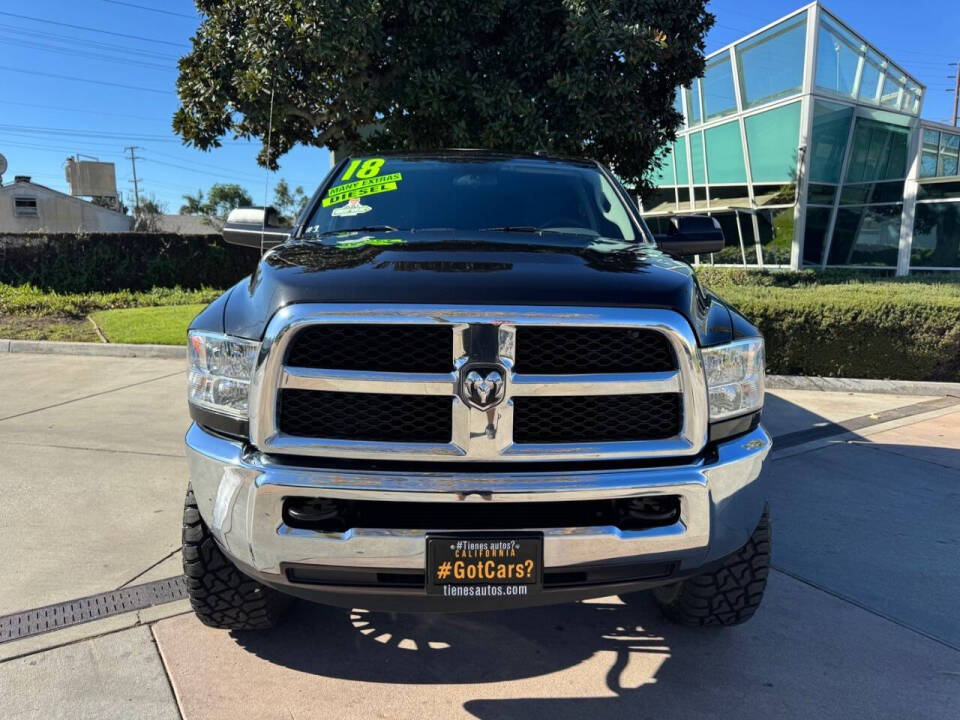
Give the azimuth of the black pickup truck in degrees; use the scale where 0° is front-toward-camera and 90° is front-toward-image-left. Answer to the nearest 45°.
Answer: approximately 0°

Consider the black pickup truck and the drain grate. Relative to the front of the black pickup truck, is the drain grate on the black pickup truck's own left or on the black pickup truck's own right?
on the black pickup truck's own right

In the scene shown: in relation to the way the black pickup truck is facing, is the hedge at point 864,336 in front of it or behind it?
behind

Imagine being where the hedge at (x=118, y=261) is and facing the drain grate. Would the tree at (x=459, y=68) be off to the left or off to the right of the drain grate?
left

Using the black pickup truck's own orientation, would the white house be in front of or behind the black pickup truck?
behind

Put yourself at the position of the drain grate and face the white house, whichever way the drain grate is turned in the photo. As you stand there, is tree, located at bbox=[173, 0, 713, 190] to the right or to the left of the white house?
right

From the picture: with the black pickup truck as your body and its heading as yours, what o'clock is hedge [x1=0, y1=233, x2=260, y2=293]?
The hedge is roughly at 5 o'clock from the black pickup truck.

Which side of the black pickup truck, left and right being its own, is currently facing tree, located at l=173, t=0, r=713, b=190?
back
